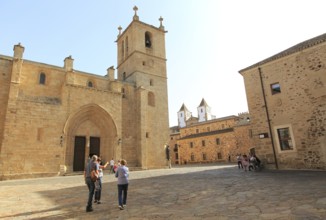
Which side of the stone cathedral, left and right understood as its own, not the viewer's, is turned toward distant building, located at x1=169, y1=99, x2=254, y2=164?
left

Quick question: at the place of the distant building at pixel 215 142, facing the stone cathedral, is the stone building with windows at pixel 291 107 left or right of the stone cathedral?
left

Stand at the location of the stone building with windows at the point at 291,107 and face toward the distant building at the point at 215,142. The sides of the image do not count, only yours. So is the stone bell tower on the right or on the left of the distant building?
left

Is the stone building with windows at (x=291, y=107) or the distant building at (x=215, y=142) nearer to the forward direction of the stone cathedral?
the stone building with windows

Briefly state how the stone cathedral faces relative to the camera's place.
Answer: facing the viewer and to the right of the viewer
